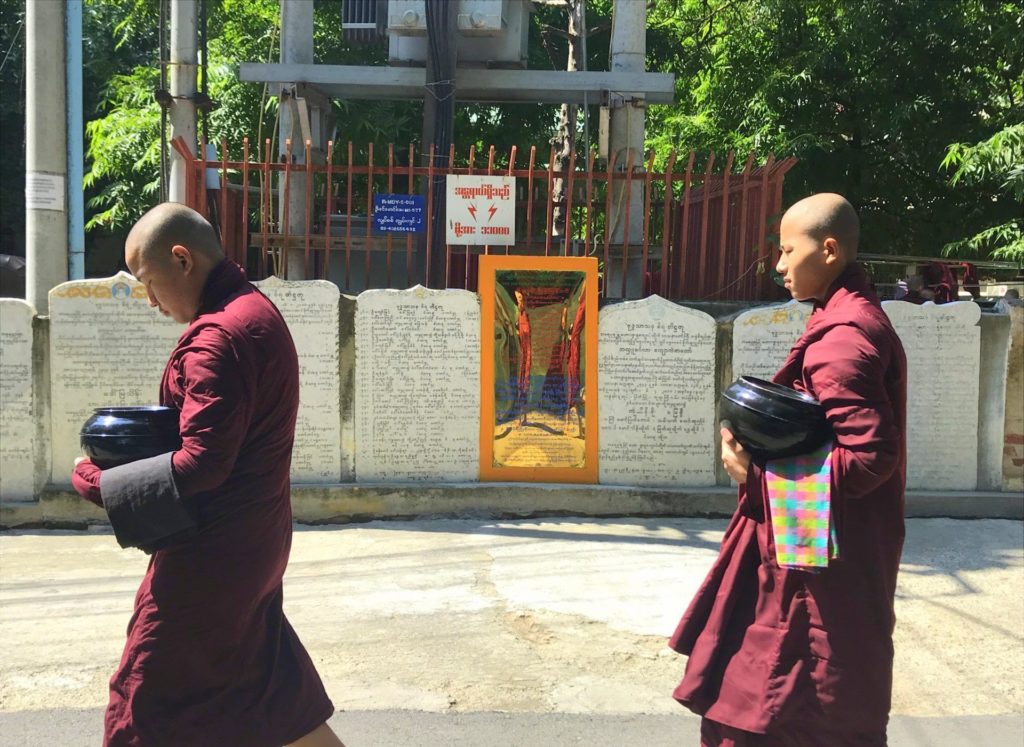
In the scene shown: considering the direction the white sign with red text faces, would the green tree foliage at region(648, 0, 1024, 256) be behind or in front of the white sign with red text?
behind

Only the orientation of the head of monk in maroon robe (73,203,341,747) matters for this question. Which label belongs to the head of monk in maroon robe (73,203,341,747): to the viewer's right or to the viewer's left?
to the viewer's left

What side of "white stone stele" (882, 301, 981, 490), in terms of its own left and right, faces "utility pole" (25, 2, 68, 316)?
right

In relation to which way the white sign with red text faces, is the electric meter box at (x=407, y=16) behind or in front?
behind

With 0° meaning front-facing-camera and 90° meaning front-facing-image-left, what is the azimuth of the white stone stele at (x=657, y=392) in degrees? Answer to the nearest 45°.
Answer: approximately 0°

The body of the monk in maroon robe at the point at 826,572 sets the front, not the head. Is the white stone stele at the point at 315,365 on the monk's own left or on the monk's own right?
on the monk's own right

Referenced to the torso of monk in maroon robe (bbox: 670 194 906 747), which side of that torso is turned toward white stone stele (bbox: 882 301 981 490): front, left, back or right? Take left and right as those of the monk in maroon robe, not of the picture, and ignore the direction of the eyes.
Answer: right

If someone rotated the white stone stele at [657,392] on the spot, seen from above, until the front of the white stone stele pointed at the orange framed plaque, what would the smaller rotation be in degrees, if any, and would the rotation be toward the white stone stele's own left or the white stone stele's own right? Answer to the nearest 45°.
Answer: approximately 90° to the white stone stele's own right

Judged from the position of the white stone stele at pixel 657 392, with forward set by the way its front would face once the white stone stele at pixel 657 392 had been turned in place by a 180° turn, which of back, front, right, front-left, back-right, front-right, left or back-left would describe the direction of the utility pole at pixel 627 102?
front
